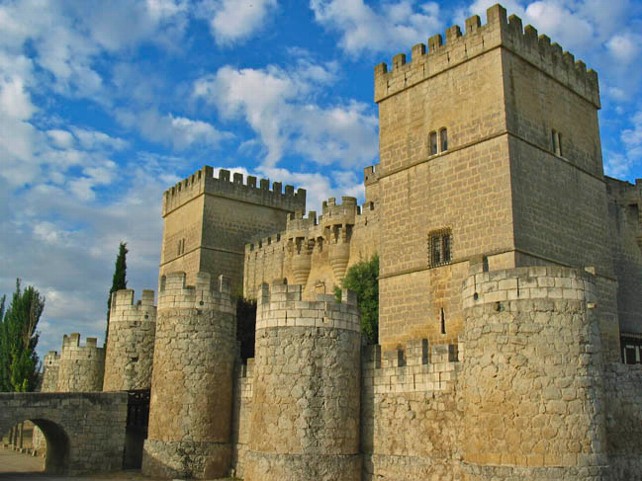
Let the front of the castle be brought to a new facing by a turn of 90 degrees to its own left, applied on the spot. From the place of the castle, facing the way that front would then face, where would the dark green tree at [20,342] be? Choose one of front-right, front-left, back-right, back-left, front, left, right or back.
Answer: back

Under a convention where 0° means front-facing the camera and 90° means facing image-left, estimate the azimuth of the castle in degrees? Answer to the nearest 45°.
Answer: approximately 45°

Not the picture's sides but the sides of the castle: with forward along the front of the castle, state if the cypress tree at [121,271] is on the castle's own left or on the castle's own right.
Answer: on the castle's own right
